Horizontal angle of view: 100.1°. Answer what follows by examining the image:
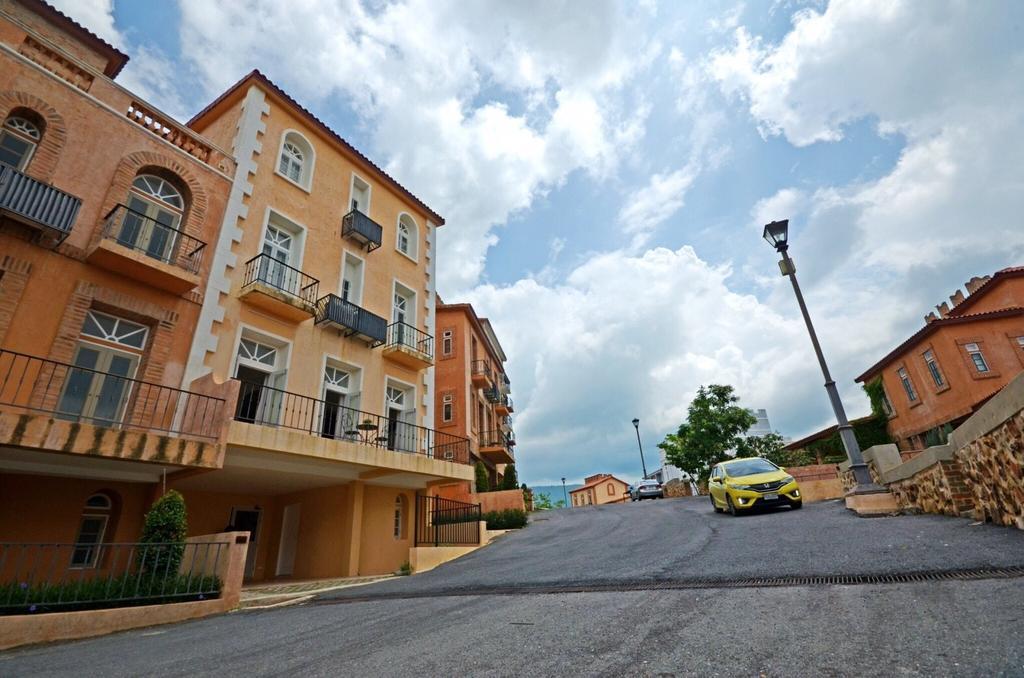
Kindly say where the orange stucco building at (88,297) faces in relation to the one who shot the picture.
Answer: facing the viewer and to the right of the viewer

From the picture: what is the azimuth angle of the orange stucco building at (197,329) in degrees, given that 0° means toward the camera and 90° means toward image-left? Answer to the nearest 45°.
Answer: approximately 315°

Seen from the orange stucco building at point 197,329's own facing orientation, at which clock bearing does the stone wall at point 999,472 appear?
The stone wall is roughly at 12 o'clock from the orange stucco building.

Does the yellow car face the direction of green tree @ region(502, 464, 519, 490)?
no

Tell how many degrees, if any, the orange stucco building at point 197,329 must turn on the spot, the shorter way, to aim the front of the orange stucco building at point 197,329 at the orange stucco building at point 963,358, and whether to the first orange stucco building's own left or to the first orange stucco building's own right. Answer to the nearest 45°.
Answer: approximately 45° to the first orange stucco building's own left

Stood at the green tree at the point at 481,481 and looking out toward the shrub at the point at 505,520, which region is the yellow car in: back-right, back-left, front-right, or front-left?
front-left

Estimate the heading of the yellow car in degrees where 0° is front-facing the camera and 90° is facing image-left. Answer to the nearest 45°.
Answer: approximately 315°

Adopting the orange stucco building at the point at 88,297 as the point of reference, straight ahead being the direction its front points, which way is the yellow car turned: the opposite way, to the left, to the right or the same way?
to the right

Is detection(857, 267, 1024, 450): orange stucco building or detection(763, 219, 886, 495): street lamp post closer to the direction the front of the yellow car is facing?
the street lamp post

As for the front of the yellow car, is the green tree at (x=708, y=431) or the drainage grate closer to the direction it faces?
the drainage grate

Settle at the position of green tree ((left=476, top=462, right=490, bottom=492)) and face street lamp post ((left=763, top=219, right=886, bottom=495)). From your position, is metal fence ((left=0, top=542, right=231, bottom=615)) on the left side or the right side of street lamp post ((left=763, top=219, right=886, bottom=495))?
right

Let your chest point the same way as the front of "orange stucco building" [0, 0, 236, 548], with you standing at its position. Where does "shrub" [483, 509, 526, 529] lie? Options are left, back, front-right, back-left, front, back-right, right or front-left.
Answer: front-left

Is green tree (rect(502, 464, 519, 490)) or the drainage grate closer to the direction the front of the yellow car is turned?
the drainage grate

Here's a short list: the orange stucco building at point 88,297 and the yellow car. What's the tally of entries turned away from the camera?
0

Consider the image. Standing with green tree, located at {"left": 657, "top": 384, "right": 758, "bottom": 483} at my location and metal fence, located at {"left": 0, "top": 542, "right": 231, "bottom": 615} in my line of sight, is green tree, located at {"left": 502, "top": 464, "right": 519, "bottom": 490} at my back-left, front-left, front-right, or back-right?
front-right

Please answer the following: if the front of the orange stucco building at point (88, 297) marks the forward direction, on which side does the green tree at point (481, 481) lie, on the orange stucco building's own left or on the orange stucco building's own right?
on the orange stucco building's own left

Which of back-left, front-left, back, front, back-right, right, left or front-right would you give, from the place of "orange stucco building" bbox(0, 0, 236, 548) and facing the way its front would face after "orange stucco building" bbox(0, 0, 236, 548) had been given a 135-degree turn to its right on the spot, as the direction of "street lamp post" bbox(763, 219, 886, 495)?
back-left

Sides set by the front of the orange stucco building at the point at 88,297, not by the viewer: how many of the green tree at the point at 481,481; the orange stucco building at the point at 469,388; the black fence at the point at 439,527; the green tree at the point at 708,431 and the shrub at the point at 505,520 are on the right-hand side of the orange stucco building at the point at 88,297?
0

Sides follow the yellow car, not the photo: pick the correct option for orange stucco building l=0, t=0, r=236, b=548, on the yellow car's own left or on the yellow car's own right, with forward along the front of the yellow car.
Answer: on the yellow car's own right

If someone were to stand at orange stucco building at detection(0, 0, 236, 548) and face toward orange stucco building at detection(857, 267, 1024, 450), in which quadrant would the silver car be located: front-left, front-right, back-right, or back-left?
front-left
